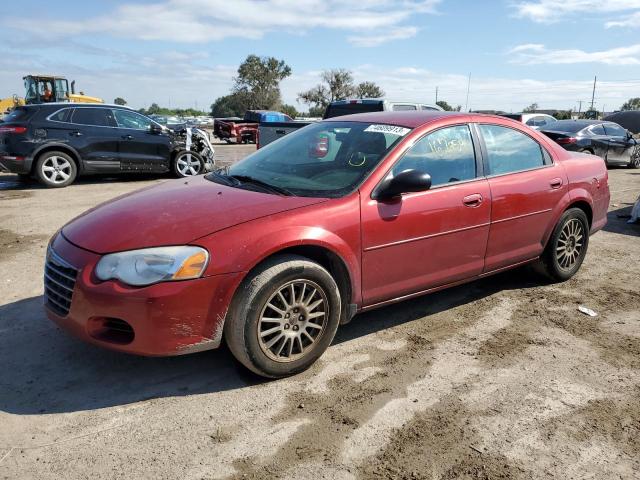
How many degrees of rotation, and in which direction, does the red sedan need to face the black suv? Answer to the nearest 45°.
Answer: approximately 90° to its right

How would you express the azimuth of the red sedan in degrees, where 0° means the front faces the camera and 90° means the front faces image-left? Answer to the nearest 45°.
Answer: approximately 45°

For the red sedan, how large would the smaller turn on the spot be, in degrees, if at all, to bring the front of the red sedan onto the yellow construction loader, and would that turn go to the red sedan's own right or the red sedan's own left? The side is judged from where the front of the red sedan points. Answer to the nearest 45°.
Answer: approximately 90° to the red sedan's own right
